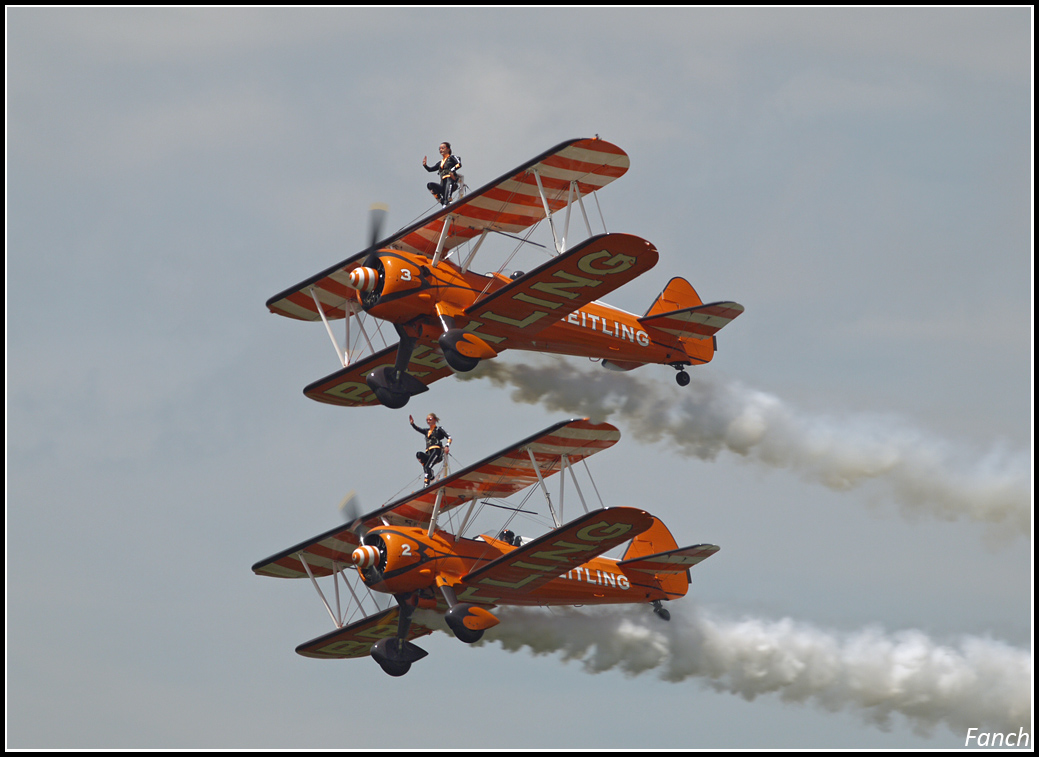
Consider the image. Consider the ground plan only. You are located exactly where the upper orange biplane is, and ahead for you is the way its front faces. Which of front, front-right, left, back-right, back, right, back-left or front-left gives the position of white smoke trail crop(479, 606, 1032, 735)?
back

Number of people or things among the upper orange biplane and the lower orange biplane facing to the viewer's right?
0

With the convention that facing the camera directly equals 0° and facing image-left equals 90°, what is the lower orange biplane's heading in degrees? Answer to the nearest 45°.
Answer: approximately 45°

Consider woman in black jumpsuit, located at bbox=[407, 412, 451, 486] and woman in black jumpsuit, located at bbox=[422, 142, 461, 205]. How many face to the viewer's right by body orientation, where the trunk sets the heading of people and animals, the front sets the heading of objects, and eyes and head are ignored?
0

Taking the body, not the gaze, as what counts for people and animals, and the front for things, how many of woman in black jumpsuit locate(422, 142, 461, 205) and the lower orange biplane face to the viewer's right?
0

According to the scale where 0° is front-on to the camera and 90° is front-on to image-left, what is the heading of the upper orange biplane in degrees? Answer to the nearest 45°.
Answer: approximately 45°

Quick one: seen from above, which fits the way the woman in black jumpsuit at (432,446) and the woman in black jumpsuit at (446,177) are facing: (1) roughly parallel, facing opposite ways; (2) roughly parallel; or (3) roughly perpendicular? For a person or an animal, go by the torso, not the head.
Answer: roughly parallel

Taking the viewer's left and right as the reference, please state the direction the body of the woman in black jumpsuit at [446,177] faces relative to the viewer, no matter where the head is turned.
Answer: facing the viewer and to the left of the viewer

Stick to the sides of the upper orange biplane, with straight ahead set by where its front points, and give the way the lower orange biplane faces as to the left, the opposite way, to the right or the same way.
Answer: the same way
